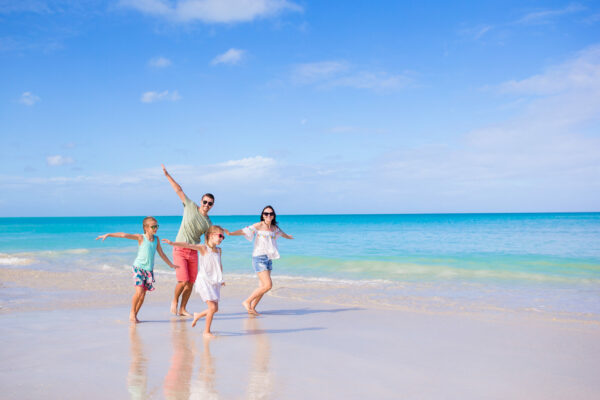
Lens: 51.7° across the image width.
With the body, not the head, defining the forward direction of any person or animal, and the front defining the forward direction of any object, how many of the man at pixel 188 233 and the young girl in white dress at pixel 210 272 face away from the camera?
0

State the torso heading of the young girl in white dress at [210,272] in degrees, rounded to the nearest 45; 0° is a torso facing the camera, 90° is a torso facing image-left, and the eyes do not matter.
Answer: approximately 315°

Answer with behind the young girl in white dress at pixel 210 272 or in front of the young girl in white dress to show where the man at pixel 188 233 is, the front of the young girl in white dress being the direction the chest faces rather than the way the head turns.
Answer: behind

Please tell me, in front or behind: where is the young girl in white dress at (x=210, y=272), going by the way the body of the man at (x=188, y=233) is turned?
in front
